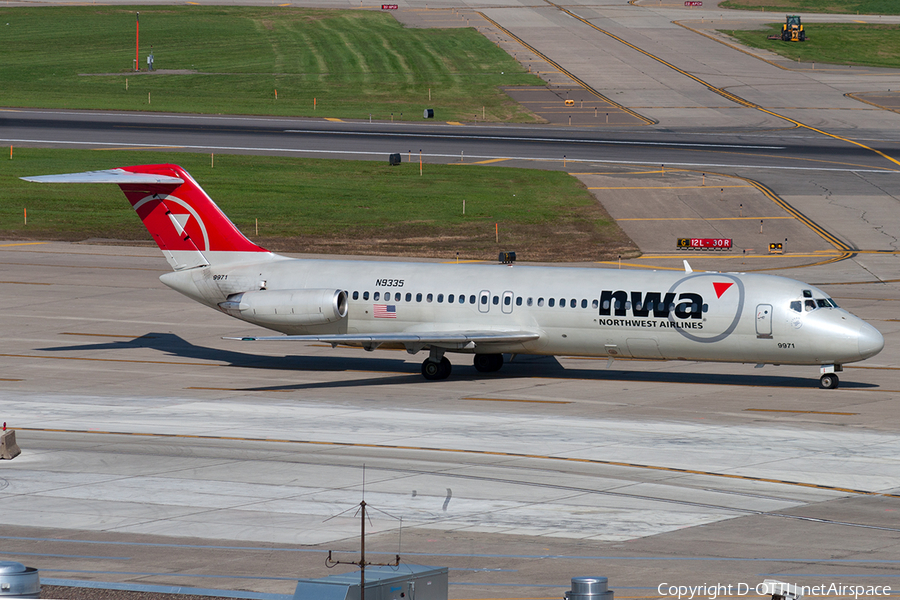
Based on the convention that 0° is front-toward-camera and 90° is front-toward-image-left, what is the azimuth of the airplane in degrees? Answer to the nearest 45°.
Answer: approximately 315°
